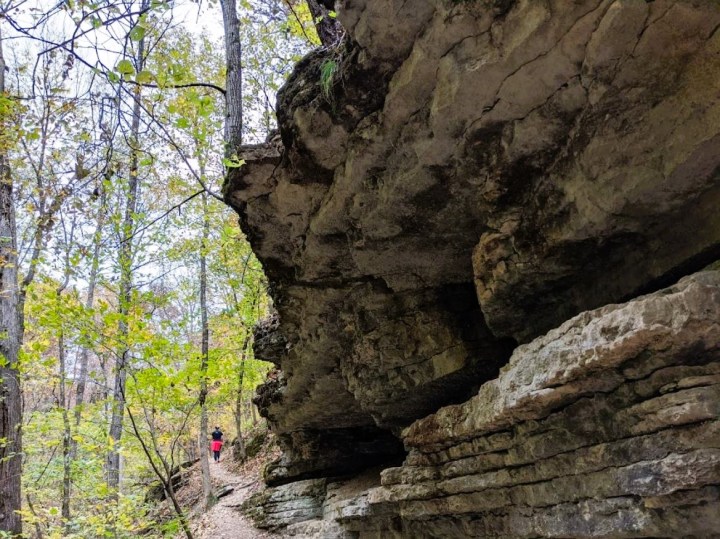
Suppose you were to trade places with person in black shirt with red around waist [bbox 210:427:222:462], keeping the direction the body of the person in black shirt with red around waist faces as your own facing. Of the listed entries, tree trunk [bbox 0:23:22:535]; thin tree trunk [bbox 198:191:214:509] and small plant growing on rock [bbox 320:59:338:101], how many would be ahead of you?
0

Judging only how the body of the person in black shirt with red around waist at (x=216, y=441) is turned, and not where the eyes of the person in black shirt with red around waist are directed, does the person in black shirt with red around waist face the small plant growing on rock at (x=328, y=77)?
no

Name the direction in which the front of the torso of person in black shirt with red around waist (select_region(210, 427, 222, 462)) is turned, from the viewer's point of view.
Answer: away from the camera

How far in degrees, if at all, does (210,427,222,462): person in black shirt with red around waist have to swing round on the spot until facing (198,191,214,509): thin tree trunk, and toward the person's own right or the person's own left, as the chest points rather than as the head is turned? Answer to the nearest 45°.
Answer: approximately 180°

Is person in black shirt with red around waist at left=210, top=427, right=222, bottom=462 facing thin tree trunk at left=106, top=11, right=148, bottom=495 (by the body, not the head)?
no

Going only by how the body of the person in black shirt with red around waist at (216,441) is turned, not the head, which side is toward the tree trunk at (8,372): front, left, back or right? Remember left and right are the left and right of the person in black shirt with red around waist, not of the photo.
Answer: back

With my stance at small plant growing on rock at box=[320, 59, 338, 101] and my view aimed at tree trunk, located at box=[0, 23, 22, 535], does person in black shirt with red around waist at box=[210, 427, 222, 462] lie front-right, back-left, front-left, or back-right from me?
front-right
